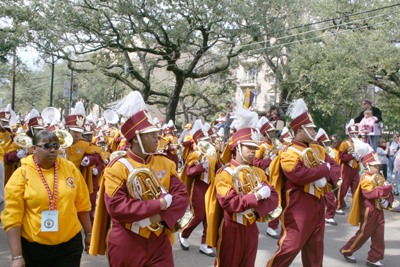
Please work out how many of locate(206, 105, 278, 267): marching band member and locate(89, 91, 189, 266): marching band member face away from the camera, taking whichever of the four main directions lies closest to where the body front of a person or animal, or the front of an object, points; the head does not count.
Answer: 0

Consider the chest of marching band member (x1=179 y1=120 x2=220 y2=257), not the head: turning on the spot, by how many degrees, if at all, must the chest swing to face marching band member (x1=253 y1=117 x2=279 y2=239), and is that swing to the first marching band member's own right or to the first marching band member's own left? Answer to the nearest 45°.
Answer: approximately 90° to the first marching band member's own left

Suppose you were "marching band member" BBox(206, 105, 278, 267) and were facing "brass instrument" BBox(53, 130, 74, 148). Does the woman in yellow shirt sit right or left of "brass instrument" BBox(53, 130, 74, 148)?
left

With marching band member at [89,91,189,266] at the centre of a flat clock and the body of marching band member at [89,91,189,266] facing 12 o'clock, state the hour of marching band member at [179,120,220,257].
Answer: marching band member at [179,120,220,257] is roughly at 8 o'clock from marching band member at [89,91,189,266].

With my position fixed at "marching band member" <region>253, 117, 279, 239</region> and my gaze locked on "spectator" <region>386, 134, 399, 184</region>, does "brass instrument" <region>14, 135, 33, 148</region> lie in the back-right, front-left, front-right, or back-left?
back-left

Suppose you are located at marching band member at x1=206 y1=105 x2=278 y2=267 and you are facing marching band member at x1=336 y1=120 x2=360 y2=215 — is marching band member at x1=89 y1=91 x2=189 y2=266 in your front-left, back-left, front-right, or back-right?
back-left

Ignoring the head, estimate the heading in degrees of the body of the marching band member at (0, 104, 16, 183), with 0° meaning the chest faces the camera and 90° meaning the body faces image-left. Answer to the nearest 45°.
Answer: approximately 315°

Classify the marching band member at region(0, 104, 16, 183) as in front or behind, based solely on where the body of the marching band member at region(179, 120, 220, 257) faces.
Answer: behind

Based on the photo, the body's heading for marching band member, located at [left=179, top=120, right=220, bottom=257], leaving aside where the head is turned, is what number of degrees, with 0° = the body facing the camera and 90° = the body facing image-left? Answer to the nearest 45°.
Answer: approximately 315°

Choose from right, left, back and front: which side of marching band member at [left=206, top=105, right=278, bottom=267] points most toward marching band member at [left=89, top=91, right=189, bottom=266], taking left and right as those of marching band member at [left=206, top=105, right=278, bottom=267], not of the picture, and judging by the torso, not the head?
right

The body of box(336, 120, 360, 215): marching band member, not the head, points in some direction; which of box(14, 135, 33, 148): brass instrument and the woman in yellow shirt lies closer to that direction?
the woman in yellow shirt

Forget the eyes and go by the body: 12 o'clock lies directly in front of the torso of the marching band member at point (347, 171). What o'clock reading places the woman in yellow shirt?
The woman in yellow shirt is roughly at 2 o'clock from the marching band member.
